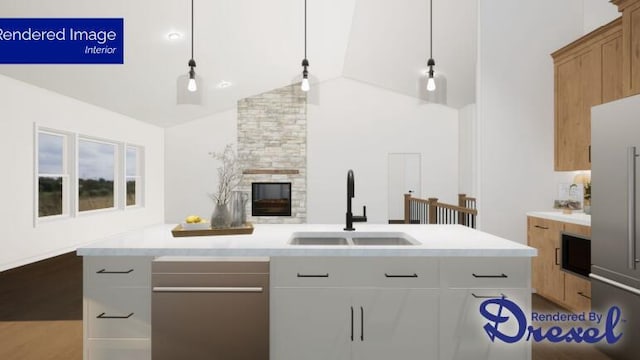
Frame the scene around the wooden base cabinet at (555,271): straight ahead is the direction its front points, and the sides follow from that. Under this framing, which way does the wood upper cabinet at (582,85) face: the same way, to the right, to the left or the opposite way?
the same way

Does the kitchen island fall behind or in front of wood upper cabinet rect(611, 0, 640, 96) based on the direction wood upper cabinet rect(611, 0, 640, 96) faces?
in front

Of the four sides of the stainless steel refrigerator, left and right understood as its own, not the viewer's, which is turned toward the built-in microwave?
right

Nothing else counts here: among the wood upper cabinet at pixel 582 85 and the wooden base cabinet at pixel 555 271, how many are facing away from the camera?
0

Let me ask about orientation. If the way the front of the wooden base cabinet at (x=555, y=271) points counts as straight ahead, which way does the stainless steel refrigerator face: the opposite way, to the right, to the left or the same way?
the same way

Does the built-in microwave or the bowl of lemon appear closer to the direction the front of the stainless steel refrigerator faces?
the bowl of lemon

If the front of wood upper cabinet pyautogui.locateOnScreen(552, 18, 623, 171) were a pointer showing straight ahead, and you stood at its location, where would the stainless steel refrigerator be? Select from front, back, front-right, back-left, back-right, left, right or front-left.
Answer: front-left

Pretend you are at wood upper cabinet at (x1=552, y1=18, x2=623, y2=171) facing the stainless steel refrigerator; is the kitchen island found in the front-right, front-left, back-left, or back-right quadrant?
front-right

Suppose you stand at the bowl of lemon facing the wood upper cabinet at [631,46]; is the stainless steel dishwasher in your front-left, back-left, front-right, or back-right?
front-right

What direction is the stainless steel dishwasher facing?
toward the camera

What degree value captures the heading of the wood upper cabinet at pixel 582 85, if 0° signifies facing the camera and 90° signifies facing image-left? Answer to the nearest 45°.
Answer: approximately 45°

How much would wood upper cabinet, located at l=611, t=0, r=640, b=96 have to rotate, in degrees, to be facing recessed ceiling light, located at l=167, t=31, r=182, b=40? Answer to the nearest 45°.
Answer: approximately 45° to its right

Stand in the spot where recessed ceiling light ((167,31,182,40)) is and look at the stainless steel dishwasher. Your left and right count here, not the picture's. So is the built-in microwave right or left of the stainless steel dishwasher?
left

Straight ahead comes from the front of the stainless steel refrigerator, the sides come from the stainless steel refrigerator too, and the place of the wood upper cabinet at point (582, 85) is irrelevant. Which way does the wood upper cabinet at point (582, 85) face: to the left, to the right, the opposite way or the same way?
the same way

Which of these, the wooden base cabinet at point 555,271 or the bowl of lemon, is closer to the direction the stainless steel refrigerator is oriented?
the bowl of lemon

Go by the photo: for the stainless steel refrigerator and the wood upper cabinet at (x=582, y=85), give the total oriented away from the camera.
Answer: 0

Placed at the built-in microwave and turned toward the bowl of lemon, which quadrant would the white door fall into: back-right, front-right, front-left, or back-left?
back-right

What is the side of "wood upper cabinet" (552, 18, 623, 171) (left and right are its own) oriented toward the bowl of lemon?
front
